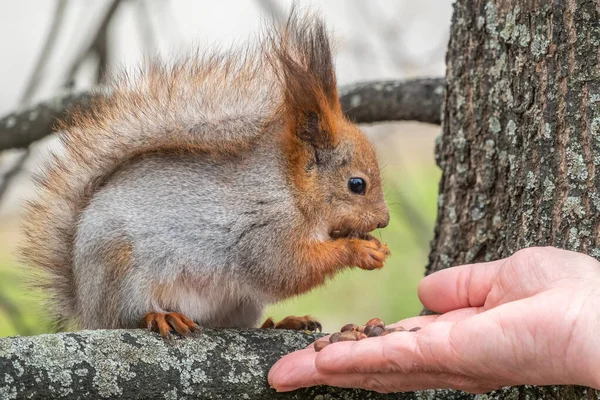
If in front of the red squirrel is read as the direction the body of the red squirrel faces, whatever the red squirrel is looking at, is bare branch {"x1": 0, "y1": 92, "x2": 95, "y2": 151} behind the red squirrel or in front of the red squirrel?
behind

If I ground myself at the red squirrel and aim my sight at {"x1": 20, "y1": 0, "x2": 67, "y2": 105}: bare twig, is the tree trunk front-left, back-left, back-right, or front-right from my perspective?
back-right

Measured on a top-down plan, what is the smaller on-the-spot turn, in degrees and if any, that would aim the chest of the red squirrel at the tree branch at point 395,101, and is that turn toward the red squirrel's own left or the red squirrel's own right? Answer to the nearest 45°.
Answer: approximately 45° to the red squirrel's own left

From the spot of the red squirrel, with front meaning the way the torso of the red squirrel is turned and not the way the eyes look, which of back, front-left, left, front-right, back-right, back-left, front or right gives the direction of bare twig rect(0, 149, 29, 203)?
back-left

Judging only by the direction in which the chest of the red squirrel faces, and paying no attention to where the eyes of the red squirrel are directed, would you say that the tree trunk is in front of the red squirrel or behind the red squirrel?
in front

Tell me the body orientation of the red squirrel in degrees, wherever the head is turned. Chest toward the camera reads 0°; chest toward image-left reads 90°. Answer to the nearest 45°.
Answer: approximately 270°
